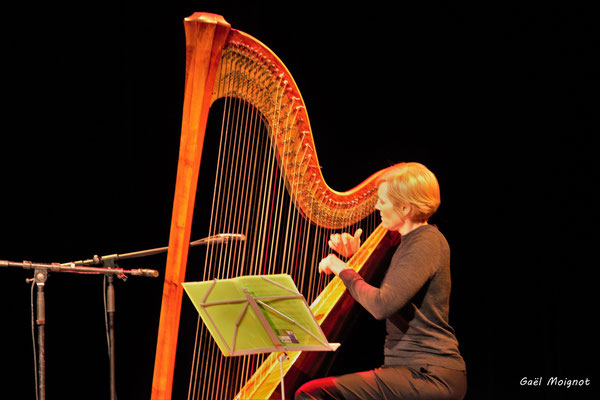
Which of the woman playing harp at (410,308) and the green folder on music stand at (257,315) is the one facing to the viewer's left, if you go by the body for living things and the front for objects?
the woman playing harp

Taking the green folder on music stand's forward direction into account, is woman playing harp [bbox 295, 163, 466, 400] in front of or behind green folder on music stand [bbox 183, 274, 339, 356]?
in front

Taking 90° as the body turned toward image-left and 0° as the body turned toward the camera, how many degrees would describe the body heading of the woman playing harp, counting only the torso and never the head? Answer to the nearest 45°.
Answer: approximately 90°

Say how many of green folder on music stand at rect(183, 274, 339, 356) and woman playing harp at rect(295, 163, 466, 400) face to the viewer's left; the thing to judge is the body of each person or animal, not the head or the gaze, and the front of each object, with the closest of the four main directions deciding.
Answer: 1

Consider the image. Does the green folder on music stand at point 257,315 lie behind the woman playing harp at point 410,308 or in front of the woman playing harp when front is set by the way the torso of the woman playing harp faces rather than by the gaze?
in front

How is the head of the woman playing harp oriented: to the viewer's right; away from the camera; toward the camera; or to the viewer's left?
to the viewer's left
